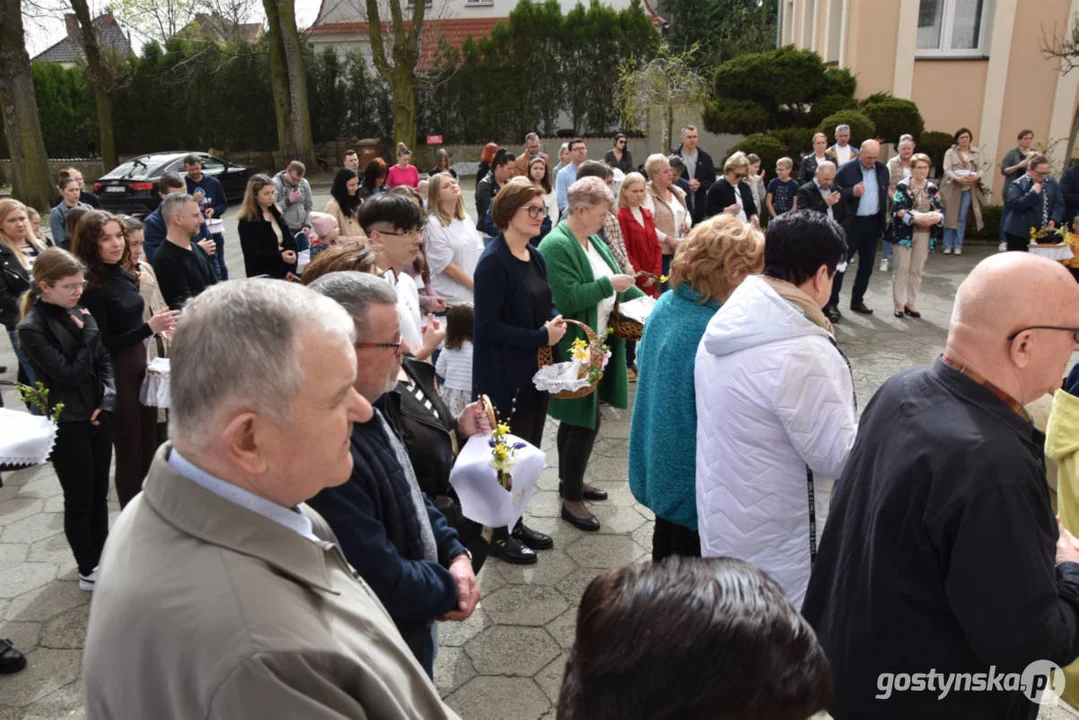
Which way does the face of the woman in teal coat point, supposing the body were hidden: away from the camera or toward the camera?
away from the camera

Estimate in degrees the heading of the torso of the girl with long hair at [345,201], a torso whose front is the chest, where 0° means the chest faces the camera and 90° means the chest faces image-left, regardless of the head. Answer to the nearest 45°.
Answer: approximately 315°

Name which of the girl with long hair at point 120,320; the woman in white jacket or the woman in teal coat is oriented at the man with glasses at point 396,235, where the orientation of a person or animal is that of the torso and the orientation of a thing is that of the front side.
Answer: the girl with long hair

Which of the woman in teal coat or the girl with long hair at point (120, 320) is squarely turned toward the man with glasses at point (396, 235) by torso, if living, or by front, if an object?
the girl with long hair

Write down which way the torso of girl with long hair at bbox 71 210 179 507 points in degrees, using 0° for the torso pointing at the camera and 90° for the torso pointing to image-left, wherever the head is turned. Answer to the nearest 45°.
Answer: approximately 315°

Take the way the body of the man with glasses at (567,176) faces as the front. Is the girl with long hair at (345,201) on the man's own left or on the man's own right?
on the man's own right

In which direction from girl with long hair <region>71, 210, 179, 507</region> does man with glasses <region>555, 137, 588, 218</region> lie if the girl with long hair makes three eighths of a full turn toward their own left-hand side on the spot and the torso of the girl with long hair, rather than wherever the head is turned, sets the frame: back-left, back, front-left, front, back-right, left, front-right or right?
front-right

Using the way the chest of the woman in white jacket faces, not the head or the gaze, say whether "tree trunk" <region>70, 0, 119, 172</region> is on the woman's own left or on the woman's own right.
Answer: on the woman's own left

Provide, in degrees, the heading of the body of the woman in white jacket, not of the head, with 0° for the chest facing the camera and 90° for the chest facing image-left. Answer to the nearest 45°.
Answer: approximately 225°

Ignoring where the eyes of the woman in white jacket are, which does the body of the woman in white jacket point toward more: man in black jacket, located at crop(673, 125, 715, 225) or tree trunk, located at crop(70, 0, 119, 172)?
the man in black jacket

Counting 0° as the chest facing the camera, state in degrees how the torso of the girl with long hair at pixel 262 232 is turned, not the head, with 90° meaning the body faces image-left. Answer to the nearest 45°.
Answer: approximately 315°

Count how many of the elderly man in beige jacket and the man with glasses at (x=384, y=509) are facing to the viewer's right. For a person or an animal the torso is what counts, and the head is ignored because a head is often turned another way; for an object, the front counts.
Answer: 2

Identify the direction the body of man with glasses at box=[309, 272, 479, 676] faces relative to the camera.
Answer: to the viewer's right

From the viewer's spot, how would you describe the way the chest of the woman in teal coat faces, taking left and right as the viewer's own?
facing away from the viewer and to the right of the viewer

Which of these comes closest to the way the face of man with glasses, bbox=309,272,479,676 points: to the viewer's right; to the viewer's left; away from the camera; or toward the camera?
to the viewer's right
